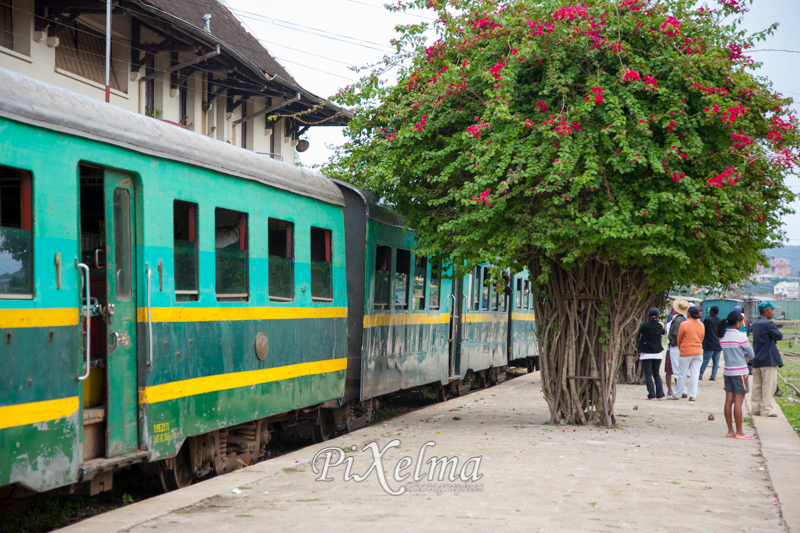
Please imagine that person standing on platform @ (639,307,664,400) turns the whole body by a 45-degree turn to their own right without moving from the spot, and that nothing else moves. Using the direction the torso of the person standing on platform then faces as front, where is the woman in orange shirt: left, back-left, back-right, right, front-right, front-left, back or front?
right

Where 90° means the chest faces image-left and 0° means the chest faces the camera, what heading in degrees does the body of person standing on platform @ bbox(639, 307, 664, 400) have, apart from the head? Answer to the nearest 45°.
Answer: approximately 180°

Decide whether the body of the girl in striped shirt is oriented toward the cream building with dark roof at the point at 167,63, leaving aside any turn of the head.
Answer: no

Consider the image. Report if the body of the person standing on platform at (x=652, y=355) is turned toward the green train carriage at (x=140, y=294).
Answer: no

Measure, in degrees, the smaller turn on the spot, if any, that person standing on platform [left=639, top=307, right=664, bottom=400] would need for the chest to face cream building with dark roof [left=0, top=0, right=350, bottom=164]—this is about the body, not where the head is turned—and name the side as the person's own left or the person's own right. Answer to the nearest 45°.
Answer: approximately 90° to the person's own left

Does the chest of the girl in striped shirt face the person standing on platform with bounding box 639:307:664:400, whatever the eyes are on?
no

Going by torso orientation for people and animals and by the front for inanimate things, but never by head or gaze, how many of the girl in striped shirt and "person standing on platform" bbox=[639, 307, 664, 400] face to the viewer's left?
0

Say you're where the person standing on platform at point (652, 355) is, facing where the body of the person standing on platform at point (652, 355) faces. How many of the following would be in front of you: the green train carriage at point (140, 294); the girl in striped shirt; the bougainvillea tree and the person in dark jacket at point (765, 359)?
0

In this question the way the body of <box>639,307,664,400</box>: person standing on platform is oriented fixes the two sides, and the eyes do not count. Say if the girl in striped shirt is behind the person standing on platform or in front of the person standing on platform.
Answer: behind
